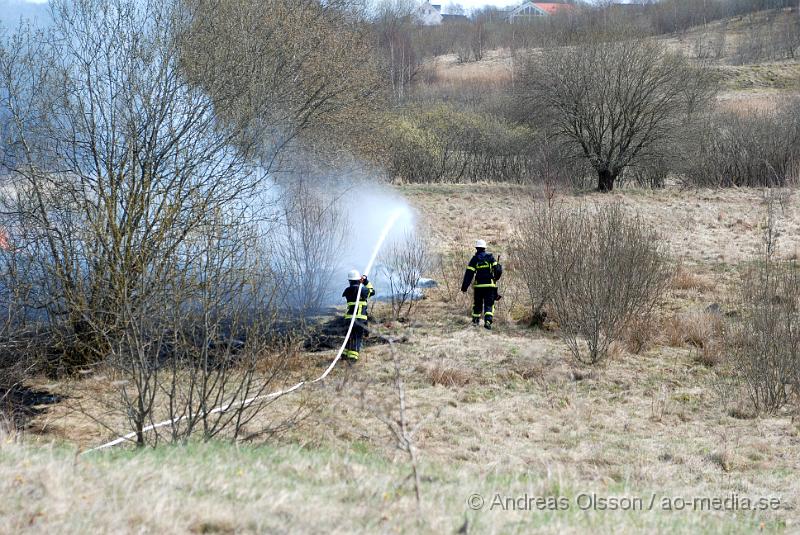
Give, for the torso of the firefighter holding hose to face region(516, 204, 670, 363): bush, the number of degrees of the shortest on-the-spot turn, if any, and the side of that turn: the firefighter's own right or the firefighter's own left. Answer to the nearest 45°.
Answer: approximately 45° to the firefighter's own right

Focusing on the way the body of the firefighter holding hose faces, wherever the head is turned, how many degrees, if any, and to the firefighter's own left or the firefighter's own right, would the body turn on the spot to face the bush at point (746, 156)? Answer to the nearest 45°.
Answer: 0° — they already face it

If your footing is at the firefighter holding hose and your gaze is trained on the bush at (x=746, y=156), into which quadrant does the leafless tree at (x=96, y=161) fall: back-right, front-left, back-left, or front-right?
back-left

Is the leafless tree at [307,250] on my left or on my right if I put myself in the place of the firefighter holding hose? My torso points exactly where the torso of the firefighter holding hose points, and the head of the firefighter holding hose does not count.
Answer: on my left

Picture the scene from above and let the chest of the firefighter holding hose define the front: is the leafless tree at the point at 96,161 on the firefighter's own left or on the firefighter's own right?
on the firefighter's own left

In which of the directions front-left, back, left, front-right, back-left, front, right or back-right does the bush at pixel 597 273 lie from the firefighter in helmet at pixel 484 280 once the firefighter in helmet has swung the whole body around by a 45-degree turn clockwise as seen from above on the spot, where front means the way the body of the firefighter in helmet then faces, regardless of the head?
right

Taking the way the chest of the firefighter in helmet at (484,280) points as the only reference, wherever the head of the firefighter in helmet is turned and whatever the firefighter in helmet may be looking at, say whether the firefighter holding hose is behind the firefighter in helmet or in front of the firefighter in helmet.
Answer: behind

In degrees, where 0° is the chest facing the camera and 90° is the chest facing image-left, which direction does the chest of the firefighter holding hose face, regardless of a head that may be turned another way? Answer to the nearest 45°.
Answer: approximately 225°

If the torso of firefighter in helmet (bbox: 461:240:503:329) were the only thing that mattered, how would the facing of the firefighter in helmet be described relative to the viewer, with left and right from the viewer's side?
facing away from the viewer

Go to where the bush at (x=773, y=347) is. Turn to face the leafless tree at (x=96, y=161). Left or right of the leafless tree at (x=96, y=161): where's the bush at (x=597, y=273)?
right
